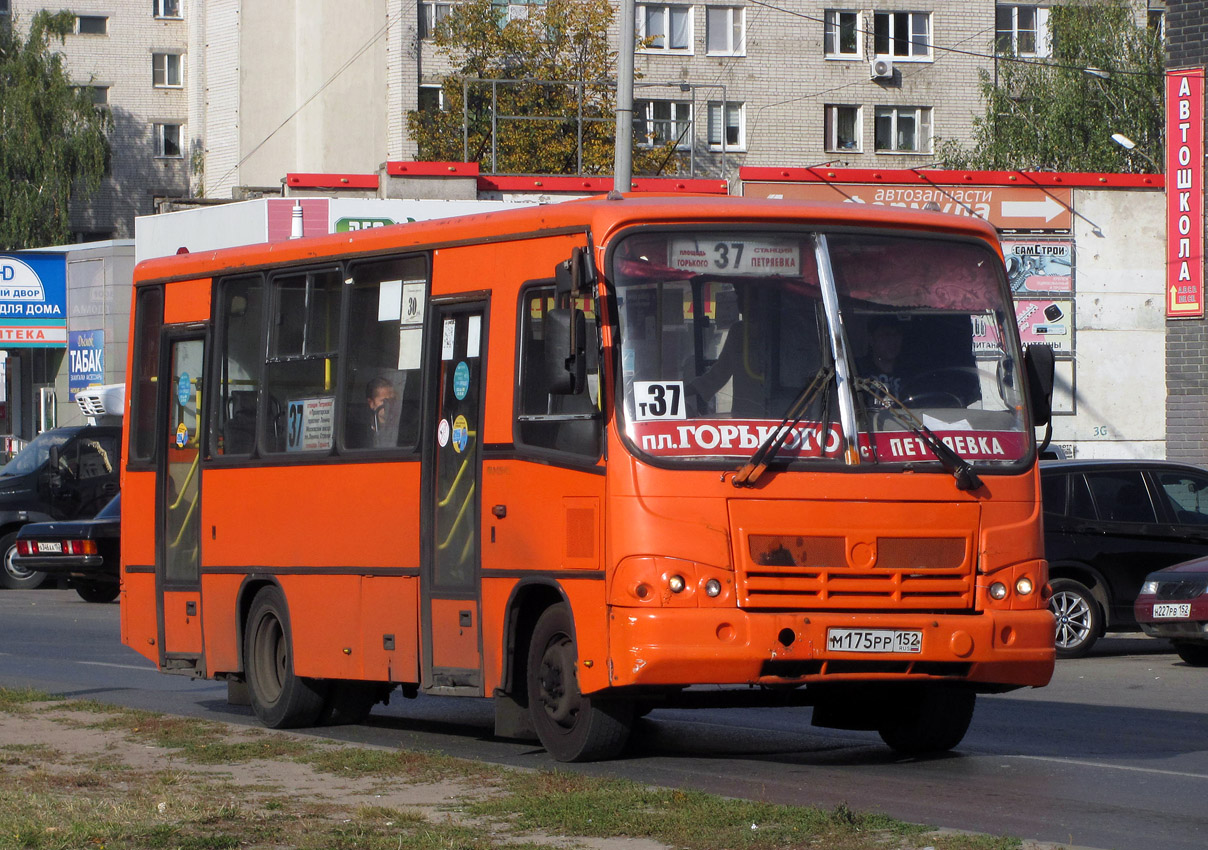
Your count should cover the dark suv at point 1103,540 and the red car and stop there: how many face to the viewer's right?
1

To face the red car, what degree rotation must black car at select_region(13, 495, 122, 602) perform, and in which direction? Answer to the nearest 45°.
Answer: approximately 90° to its right

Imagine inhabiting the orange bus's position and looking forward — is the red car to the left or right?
on its left

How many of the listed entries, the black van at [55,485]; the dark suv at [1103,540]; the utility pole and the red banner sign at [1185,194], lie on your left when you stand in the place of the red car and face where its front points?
0

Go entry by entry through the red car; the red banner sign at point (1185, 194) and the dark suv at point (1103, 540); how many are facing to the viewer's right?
1

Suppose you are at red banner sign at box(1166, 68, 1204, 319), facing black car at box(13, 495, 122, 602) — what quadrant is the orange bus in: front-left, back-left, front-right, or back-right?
front-left

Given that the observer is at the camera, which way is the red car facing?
facing the viewer and to the left of the viewer

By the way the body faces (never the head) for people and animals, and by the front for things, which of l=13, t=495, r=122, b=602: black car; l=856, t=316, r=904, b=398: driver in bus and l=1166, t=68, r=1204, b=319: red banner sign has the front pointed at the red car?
the red banner sign

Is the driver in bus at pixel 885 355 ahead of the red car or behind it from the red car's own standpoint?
ahead

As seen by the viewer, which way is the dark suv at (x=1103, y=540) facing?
to the viewer's right

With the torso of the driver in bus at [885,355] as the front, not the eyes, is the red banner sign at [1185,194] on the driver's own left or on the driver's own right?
on the driver's own left

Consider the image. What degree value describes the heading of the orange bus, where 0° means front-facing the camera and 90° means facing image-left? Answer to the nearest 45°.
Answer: approximately 315°

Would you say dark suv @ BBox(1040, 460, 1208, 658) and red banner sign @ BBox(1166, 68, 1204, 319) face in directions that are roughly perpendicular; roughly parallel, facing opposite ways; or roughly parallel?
roughly perpendicular

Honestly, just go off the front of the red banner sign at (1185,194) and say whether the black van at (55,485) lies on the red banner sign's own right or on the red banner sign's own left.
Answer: on the red banner sign's own right

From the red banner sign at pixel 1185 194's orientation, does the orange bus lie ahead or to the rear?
ahead

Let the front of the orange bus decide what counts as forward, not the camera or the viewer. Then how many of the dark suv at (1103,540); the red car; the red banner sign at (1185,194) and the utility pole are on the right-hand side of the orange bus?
0

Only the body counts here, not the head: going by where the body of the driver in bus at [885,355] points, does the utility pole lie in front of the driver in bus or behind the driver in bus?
behind

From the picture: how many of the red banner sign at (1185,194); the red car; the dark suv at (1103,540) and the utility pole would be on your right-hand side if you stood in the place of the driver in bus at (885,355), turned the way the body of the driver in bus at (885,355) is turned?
0

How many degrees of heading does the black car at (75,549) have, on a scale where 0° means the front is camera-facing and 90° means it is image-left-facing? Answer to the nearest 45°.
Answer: approximately 225°
